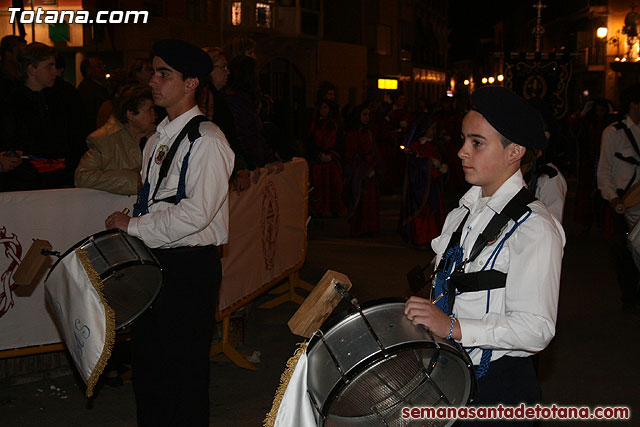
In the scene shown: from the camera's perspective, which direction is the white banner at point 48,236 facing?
toward the camera

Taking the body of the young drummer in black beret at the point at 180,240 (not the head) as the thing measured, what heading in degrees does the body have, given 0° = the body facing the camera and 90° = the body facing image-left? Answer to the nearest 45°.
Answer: approximately 90°

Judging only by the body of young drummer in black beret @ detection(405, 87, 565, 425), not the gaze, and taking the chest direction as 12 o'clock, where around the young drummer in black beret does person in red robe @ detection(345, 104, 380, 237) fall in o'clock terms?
The person in red robe is roughly at 4 o'clock from the young drummer in black beret.

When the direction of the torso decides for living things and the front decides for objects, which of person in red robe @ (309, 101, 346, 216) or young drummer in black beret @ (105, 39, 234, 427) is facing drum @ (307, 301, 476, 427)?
the person in red robe

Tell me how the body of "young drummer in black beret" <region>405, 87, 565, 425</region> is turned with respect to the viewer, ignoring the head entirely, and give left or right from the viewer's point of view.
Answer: facing the viewer and to the left of the viewer

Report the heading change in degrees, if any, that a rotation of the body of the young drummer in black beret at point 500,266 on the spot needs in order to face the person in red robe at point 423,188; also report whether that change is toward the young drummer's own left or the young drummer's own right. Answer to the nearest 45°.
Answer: approximately 135° to the young drummer's own right

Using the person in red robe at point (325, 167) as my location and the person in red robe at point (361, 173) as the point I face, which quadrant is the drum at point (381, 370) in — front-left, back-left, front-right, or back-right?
front-right

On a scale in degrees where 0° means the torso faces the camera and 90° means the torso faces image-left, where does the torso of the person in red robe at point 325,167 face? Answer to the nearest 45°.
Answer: approximately 0°

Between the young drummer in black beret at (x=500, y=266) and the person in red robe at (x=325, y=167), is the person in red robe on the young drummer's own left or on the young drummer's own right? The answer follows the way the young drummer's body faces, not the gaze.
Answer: on the young drummer's own right

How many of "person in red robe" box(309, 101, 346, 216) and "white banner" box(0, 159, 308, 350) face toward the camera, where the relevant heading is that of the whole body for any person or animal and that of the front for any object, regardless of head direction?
2
